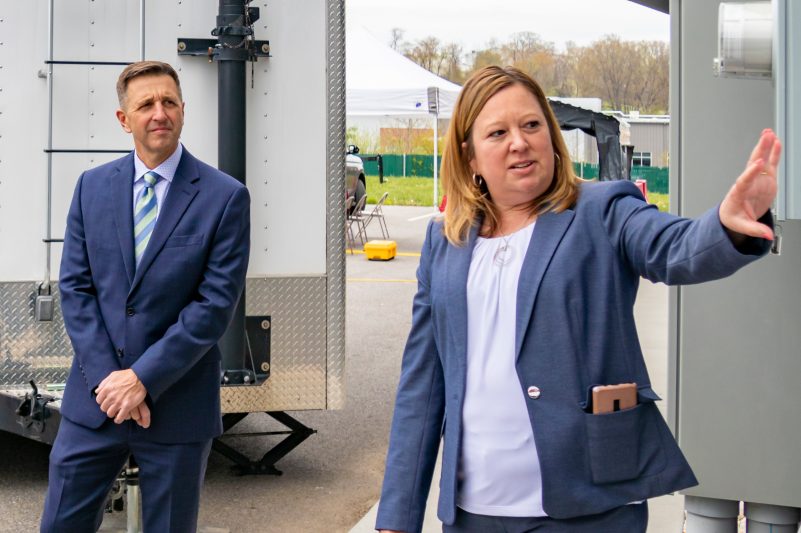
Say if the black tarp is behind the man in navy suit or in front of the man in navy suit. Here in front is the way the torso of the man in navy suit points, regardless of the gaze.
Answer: behind

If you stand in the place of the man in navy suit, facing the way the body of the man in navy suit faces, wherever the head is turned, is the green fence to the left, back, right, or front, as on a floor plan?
back
